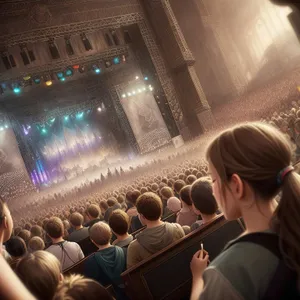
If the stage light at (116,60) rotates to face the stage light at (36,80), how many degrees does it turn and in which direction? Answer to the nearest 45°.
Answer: approximately 45° to its right

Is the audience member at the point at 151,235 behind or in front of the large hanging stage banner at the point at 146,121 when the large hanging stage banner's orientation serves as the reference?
in front

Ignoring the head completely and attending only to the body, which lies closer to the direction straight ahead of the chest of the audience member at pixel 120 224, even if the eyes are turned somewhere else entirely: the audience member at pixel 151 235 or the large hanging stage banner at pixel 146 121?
the large hanging stage banner

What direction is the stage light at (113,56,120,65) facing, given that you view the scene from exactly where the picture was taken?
facing the viewer

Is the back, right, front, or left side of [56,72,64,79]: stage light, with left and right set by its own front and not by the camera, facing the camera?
front

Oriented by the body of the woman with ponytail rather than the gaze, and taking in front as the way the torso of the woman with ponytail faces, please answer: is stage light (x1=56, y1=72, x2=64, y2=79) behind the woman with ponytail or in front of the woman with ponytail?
in front

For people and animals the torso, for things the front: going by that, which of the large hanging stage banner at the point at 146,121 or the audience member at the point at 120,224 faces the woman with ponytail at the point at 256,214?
the large hanging stage banner

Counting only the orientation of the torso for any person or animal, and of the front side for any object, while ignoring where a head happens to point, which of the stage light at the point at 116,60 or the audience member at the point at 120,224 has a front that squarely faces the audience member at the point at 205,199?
the stage light

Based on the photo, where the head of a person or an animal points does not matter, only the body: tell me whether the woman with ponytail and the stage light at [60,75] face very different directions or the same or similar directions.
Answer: very different directions

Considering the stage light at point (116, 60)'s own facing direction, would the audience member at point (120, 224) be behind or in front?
in front

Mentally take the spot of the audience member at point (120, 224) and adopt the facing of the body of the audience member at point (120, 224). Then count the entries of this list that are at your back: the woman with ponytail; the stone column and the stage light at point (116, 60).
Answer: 1

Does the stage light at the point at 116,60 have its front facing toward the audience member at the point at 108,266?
yes

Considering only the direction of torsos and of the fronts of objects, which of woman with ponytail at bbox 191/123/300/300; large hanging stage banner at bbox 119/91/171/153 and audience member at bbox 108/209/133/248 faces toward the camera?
the large hanging stage banner

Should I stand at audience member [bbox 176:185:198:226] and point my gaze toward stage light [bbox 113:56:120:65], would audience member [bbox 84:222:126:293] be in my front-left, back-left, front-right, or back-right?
back-left

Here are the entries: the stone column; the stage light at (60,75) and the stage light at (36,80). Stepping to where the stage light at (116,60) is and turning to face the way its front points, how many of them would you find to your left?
1

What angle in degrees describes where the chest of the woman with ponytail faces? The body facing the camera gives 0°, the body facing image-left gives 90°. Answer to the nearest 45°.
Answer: approximately 135°

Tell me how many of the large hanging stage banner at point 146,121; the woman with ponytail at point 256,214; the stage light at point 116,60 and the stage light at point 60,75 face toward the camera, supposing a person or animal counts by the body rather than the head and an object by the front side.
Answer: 3

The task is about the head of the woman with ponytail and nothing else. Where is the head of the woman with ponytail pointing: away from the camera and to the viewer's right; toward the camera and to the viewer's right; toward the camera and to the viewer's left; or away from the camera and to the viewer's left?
away from the camera and to the viewer's left

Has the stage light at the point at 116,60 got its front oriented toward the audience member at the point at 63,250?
yes
